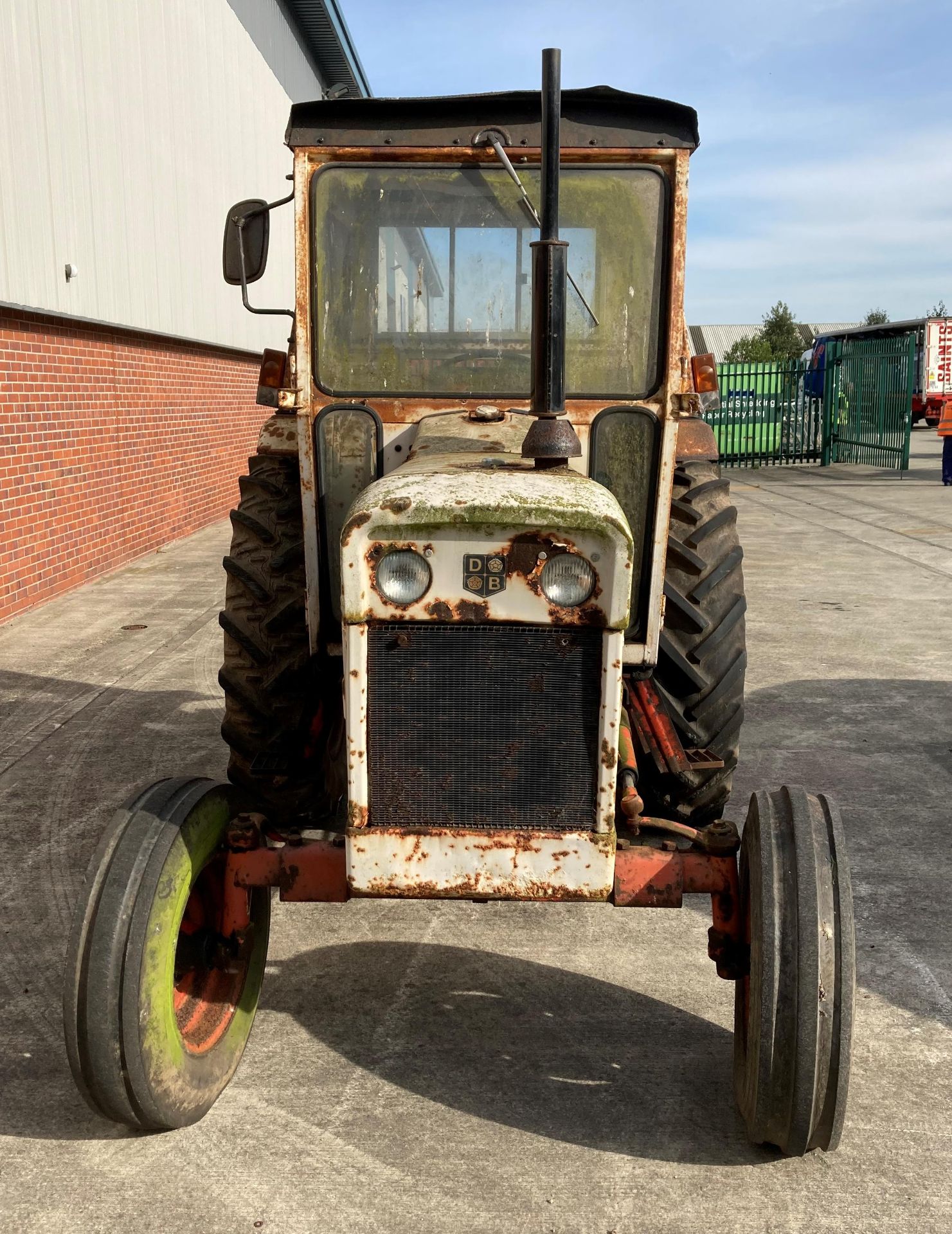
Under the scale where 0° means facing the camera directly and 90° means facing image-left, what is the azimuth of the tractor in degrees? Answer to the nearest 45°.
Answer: approximately 0°

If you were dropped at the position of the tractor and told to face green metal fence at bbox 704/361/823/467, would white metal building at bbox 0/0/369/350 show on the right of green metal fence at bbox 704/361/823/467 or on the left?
left

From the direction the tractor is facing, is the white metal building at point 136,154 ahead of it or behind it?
behind

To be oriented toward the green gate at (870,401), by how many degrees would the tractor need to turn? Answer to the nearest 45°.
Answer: approximately 180°

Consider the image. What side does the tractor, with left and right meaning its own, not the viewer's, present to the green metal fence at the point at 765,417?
back

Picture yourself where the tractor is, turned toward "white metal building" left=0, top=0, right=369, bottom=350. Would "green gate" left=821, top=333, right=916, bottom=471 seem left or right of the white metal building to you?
right
